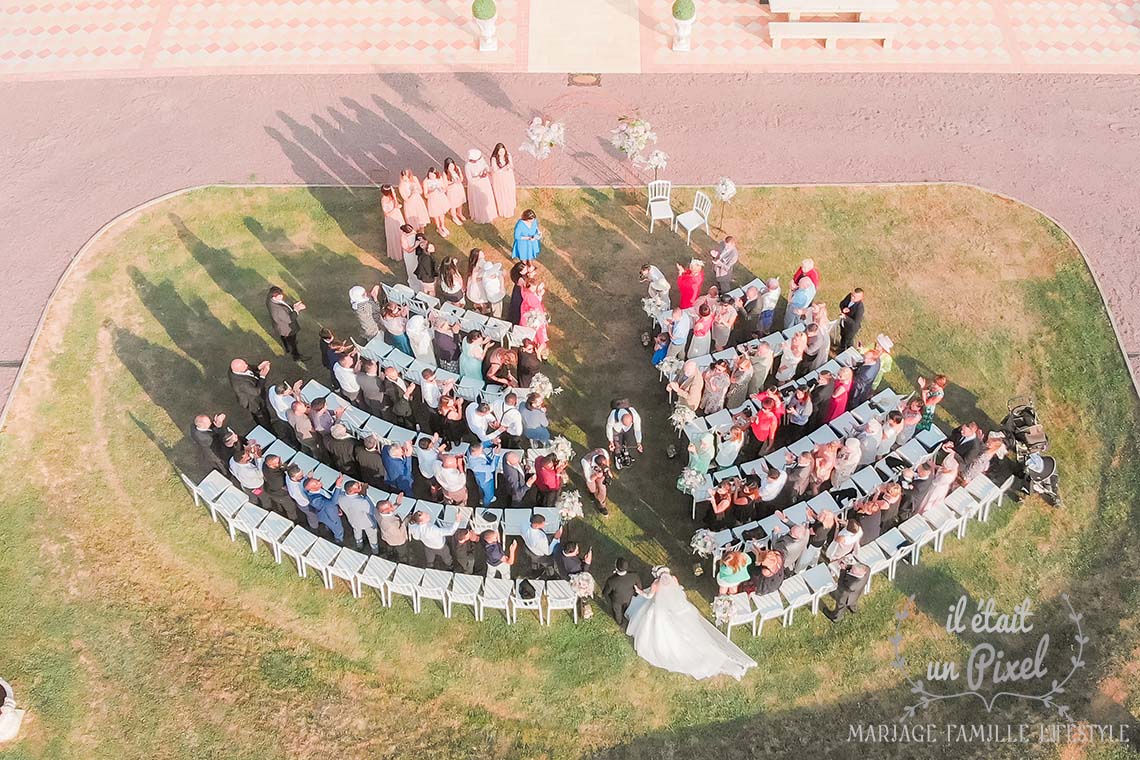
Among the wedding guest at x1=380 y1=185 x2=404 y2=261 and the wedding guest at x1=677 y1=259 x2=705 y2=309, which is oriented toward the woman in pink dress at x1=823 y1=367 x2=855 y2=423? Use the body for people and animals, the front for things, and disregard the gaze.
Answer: the wedding guest at x1=380 y1=185 x2=404 y2=261

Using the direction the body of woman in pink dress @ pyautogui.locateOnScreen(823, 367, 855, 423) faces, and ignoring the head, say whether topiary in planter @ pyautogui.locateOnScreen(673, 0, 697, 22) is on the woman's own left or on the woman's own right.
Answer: on the woman's own right

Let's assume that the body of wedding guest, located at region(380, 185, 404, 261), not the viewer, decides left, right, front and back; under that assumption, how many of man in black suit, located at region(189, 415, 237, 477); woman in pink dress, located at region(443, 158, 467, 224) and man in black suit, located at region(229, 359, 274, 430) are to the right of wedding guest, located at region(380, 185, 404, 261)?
2

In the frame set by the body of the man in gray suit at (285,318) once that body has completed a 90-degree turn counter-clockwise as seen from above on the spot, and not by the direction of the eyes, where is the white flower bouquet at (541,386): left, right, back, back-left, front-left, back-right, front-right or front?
back-right

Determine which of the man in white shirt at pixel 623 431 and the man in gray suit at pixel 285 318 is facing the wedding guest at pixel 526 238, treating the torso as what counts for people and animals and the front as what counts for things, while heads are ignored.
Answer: the man in gray suit

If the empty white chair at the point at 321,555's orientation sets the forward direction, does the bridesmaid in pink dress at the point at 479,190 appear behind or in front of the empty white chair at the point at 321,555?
in front

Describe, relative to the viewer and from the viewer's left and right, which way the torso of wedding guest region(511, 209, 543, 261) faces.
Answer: facing the viewer and to the right of the viewer

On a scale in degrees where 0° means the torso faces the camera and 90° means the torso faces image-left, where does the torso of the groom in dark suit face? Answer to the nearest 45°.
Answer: approximately 180°

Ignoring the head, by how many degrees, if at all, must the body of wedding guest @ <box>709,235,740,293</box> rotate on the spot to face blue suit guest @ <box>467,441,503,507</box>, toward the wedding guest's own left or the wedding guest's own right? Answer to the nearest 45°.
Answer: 0° — they already face them

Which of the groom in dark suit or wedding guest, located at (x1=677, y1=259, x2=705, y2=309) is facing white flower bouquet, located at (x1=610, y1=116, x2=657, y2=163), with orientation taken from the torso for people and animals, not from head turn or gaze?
the groom in dark suit
